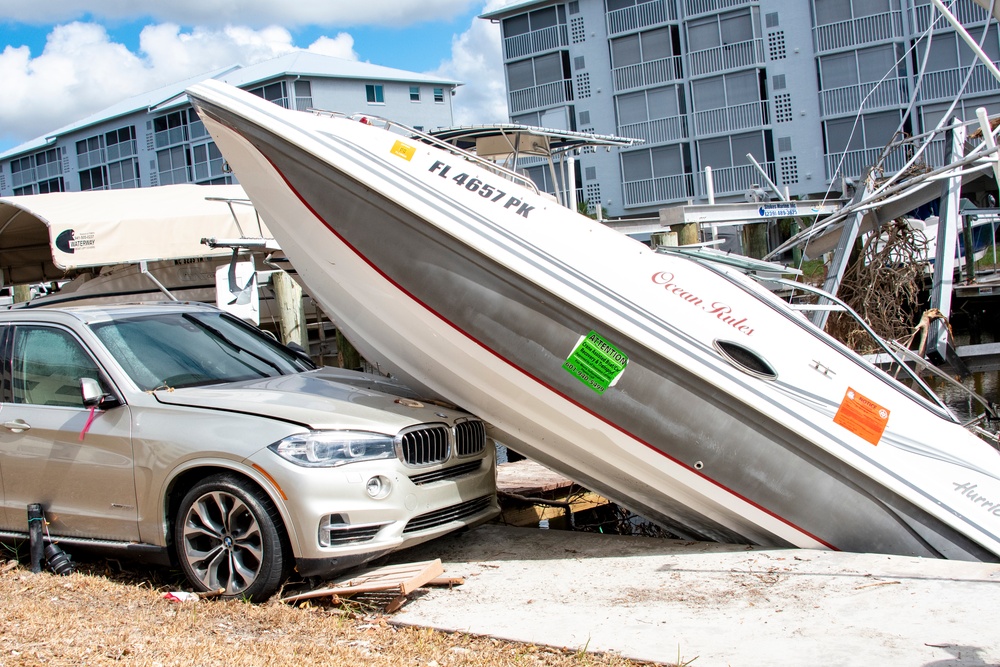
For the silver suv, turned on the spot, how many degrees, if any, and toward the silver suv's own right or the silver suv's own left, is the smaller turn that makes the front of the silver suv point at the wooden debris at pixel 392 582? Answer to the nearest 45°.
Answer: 0° — it already faces it

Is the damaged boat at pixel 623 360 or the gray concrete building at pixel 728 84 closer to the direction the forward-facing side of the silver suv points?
the damaged boat

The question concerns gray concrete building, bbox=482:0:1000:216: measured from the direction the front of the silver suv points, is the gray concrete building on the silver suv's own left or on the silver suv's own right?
on the silver suv's own left

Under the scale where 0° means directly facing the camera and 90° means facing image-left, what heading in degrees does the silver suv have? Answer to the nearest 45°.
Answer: approximately 315°

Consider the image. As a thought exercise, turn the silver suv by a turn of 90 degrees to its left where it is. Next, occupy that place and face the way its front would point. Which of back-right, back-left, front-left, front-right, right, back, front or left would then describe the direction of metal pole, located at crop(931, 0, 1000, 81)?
front-right
